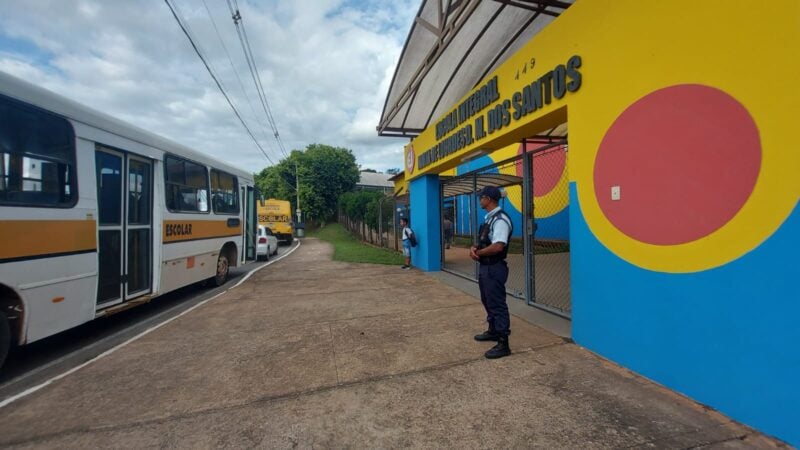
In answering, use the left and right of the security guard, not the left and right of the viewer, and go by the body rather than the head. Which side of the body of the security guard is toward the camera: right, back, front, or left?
left

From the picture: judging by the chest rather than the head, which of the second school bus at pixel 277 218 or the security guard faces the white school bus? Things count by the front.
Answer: the security guard

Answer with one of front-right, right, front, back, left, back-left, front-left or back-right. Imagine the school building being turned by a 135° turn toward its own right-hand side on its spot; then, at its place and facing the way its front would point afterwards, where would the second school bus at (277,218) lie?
front-left

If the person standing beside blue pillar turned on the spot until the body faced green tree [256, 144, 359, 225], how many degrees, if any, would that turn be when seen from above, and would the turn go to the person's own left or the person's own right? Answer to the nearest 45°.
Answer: approximately 90° to the person's own right

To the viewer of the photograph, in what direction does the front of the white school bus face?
facing away from the viewer and to the right of the viewer
